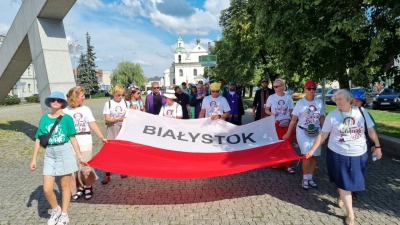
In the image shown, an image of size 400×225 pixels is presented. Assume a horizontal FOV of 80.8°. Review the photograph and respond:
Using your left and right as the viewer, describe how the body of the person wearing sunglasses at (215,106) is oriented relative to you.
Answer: facing the viewer

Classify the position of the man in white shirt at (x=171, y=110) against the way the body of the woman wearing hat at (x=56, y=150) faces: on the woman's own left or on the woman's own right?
on the woman's own left

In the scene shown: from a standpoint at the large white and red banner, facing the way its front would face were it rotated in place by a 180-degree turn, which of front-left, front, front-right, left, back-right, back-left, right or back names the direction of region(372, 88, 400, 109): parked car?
front-right

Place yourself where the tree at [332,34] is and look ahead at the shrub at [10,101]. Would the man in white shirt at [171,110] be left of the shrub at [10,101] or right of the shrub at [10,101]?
left

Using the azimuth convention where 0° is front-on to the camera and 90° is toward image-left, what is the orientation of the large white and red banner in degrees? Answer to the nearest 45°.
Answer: approximately 0°

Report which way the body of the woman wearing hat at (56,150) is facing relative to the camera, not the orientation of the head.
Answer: toward the camera

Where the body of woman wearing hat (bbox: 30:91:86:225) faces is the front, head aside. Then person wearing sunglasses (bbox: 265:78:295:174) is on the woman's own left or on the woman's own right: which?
on the woman's own left

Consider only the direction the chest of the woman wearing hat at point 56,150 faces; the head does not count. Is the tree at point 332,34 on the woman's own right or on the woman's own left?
on the woman's own left

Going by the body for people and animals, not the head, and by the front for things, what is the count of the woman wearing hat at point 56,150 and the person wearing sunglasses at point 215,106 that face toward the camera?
2

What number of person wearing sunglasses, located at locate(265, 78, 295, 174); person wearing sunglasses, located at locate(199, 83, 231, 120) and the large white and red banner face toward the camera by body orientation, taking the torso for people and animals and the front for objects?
3

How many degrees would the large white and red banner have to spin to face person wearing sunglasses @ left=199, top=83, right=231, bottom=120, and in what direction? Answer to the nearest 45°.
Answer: approximately 135° to its left

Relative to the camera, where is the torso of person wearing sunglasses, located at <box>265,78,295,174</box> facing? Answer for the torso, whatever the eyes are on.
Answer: toward the camera
